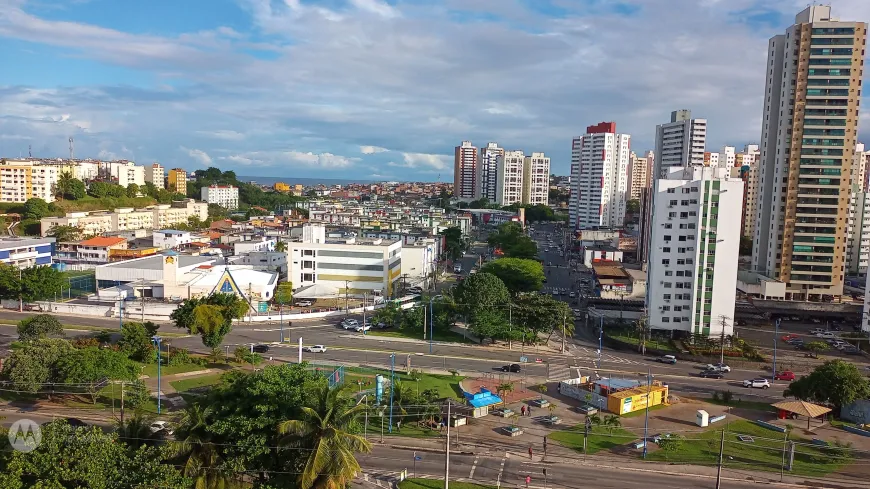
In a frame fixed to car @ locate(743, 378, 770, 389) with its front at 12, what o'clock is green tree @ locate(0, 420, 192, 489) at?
The green tree is roughly at 10 o'clock from the car.

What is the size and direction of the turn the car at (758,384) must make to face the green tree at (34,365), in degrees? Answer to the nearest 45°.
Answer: approximately 45° to its left

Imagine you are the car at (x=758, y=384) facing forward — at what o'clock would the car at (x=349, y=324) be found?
the car at (x=349, y=324) is roughly at 12 o'clock from the car at (x=758, y=384).

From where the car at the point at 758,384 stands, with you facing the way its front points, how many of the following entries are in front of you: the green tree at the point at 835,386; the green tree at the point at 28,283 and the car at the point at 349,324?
2

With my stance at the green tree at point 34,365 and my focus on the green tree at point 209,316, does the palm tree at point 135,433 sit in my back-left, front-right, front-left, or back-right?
back-right

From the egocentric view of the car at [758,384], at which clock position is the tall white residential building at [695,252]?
The tall white residential building is roughly at 2 o'clock from the car.

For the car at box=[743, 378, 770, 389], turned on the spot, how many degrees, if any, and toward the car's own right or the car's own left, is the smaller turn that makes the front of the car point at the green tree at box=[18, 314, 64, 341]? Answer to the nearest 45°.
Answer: approximately 45° to the car's own left

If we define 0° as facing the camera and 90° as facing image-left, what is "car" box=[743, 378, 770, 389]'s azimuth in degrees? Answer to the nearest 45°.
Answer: approximately 90°

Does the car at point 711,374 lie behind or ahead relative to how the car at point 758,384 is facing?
behind

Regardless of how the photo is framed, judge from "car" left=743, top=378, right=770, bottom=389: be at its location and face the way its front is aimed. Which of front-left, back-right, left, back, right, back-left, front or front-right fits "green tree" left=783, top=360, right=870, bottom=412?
back-left

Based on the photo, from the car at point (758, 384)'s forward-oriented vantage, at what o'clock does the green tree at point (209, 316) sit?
The green tree is roughly at 11 o'clock from the car.

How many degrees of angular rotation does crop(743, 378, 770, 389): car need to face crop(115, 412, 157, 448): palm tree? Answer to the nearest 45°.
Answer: approximately 45° to its left

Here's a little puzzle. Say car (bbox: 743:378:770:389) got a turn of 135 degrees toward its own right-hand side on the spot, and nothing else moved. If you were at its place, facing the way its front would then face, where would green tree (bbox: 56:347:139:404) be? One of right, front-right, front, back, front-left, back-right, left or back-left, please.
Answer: back
